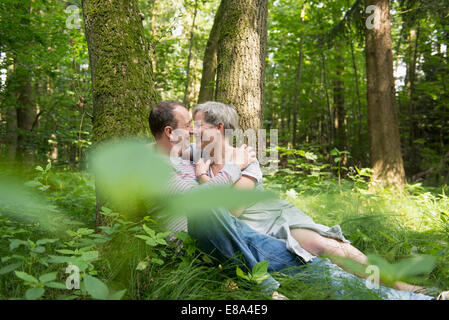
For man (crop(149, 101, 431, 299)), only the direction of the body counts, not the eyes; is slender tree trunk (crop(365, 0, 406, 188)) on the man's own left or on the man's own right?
on the man's own left

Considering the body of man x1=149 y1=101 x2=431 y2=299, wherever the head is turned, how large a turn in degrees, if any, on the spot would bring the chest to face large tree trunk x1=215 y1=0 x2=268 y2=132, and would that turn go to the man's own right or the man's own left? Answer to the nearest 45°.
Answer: approximately 90° to the man's own left

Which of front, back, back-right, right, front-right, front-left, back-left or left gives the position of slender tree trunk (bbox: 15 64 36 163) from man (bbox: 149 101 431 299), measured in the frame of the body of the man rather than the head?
back-left

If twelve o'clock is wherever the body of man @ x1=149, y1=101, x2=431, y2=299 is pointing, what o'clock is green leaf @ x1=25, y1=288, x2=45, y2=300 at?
The green leaf is roughly at 4 o'clock from the man.

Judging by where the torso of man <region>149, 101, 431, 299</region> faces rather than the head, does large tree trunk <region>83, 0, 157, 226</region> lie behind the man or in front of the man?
behind

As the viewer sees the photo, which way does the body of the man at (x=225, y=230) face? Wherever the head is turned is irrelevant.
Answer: to the viewer's right

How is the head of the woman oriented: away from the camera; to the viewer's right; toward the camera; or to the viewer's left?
to the viewer's left

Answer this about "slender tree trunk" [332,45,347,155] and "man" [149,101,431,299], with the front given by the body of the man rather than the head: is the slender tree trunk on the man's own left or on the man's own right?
on the man's own left

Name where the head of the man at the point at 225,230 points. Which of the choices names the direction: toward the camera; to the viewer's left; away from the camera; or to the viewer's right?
to the viewer's right

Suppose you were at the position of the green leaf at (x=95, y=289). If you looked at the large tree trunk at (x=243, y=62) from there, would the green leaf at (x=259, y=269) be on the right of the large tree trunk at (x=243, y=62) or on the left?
right
